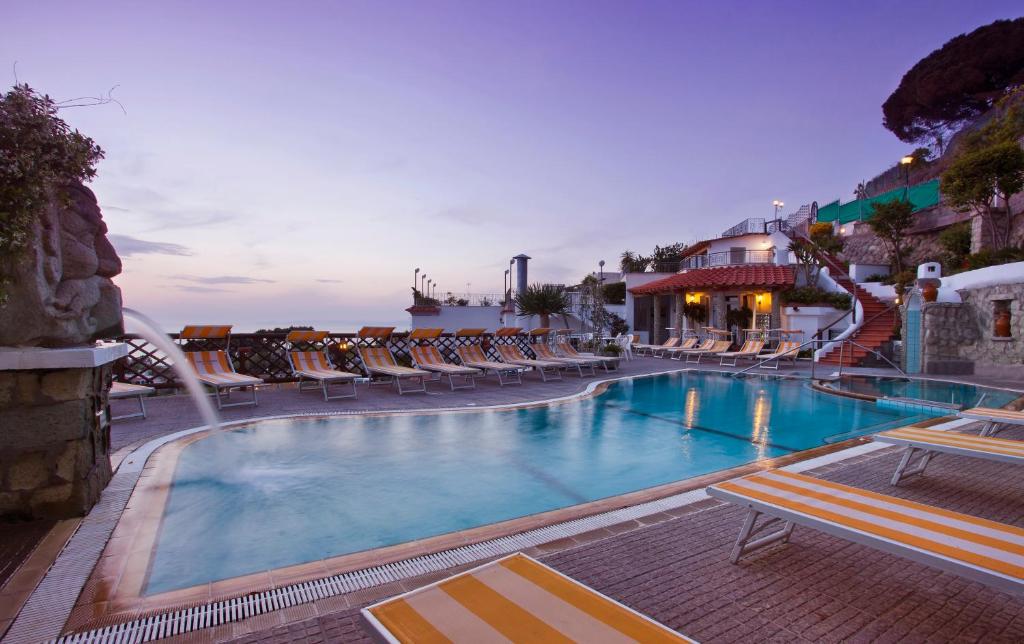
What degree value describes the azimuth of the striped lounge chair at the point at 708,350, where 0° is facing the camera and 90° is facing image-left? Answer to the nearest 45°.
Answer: approximately 45°

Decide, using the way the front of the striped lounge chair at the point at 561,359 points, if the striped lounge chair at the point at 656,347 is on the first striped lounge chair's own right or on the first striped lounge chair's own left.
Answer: on the first striped lounge chair's own left

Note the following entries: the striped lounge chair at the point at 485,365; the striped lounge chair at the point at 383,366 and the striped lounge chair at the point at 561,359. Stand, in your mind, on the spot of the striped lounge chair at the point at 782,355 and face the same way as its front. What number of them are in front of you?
3

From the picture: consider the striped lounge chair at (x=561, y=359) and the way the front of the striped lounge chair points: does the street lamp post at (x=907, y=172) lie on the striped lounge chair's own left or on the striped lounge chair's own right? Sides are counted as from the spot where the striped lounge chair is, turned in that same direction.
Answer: on the striped lounge chair's own left

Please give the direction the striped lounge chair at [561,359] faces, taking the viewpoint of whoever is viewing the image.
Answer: facing the viewer and to the right of the viewer

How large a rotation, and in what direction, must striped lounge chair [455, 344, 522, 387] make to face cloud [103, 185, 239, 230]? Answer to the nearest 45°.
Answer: approximately 135° to its right

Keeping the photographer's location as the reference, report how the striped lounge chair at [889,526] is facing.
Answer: facing away from the viewer and to the left of the viewer

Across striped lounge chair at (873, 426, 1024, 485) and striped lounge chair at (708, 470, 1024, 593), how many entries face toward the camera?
0

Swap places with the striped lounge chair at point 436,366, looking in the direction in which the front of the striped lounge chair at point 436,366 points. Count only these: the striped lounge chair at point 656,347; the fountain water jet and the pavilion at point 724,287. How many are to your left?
2

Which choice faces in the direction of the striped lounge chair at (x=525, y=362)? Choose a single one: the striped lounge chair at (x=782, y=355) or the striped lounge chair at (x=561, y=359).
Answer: the striped lounge chair at (x=782, y=355)
